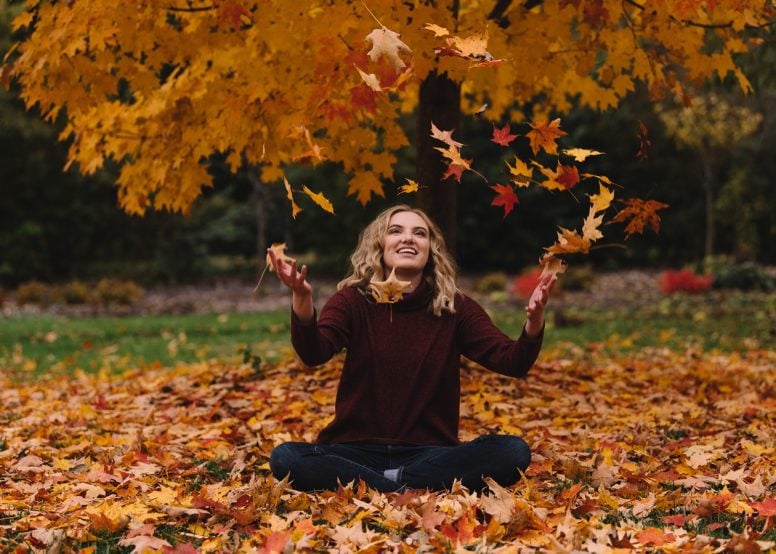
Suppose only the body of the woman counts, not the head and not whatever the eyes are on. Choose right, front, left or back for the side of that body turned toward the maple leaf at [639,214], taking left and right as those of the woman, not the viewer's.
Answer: left

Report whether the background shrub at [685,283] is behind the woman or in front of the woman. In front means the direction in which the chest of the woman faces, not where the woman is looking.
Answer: behind

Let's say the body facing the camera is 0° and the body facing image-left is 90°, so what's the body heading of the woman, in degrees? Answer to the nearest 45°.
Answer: approximately 0°

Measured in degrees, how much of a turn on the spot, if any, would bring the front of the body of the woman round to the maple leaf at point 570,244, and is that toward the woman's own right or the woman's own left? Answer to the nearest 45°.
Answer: approximately 45° to the woman's own left

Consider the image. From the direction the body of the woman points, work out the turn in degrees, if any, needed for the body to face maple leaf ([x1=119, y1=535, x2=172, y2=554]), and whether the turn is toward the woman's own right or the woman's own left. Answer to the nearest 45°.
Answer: approximately 45° to the woman's own right

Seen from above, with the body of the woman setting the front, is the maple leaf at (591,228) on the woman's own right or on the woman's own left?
on the woman's own left

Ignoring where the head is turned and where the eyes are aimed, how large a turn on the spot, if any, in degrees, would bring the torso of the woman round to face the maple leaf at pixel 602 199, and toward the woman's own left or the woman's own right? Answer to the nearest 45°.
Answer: approximately 45° to the woman's own left
